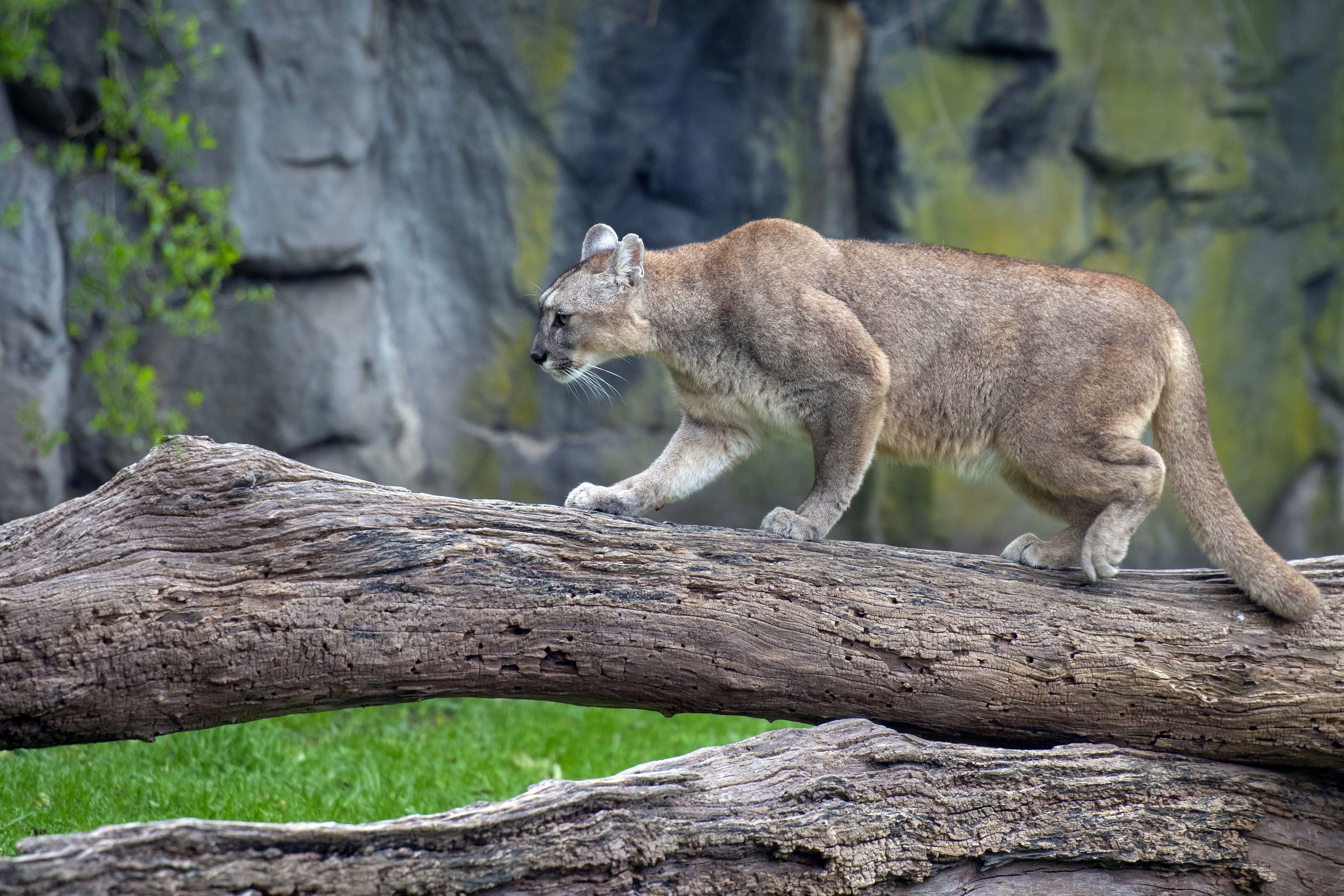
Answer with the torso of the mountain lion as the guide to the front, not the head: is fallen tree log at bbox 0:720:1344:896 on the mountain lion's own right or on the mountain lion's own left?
on the mountain lion's own left

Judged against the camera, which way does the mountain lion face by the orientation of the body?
to the viewer's left

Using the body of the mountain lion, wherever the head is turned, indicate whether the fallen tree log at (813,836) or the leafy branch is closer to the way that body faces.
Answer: the leafy branch
